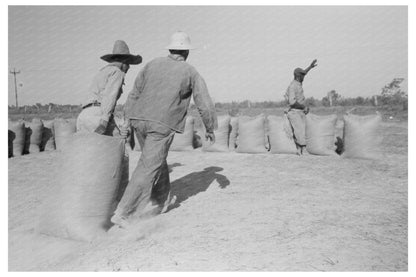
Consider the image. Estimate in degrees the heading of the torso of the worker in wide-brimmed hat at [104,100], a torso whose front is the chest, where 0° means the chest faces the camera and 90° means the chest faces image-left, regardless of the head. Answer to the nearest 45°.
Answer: approximately 225°
